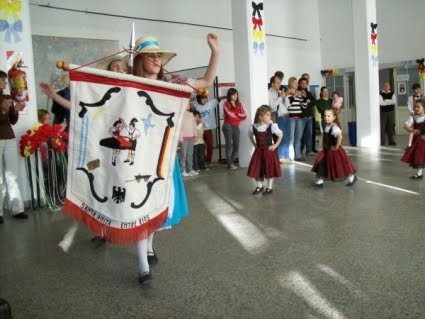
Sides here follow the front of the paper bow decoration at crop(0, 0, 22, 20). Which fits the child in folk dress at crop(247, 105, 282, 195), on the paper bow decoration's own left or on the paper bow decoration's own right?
on the paper bow decoration's own left

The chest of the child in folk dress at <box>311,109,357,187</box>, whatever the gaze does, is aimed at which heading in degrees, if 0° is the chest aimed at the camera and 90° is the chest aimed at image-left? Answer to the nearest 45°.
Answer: approximately 45°

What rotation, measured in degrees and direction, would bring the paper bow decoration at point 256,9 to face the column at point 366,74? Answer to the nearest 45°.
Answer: approximately 135° to its left

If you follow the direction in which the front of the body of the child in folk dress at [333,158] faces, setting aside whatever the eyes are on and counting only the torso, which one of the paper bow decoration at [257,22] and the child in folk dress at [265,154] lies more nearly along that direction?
the child in folk dress

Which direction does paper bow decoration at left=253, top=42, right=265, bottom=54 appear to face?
toward the camera

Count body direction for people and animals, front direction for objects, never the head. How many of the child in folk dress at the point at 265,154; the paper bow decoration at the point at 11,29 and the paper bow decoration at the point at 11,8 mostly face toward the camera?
3

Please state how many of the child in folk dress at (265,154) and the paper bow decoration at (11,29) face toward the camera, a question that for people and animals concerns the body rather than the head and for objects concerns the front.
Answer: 2

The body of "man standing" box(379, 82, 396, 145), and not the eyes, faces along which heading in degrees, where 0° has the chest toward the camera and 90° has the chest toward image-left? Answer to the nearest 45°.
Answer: approximately 0°

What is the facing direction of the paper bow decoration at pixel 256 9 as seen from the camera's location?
facing the viewer

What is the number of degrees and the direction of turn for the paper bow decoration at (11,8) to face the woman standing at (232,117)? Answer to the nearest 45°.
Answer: approximately 135° to its left

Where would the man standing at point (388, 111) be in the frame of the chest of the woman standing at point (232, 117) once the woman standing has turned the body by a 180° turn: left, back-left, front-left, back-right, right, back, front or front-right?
right

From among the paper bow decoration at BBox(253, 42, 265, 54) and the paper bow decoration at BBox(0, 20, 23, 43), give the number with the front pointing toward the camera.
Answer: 2

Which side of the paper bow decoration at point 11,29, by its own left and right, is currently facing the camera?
front

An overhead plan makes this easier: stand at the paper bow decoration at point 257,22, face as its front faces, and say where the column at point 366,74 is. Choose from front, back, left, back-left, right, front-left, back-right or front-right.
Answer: back-left

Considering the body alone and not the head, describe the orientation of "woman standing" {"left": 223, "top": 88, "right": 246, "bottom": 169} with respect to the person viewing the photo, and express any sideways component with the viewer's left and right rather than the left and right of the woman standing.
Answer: facing the viewer and to the right of the viewer
